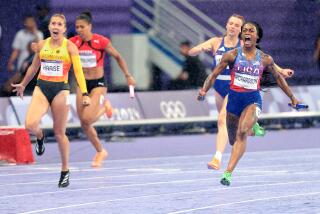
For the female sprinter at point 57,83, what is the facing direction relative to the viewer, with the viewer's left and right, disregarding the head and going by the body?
facing the viewer

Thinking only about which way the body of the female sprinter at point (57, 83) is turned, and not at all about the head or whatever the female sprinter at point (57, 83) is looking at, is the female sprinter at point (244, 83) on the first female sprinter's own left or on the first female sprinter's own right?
on the first female sprinter's own left

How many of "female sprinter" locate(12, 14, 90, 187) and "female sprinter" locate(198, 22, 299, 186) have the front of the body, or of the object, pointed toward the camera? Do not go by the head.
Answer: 2

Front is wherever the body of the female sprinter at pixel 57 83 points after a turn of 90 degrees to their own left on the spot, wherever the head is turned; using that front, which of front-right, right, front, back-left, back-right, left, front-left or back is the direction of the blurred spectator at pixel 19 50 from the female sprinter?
left

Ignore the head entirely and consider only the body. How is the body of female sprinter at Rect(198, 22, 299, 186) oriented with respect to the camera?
toward the camera

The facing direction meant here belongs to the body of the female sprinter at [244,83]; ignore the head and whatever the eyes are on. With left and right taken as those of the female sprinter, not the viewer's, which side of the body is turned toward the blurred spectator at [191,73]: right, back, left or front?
back

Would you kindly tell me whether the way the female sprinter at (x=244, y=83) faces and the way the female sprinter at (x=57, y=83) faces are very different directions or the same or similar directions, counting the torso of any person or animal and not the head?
same or similar directions

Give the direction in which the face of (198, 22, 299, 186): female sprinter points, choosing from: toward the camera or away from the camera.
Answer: toward the camera

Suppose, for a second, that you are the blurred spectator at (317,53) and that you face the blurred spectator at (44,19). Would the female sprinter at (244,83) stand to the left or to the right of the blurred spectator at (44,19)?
left

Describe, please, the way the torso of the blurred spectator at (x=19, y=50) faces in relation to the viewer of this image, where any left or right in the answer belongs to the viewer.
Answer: facing the viewer and to the left of the viewer

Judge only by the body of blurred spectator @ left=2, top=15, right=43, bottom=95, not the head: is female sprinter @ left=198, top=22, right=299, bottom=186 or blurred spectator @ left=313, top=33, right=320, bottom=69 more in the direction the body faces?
the female sprinter

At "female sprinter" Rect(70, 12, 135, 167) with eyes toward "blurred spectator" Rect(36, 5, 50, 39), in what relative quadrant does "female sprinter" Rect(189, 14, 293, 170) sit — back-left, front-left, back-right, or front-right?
back-right
